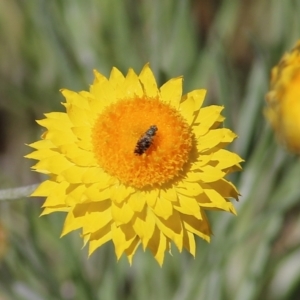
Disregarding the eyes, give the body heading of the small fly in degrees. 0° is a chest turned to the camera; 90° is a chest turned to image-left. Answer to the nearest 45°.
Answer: approximately 225°
